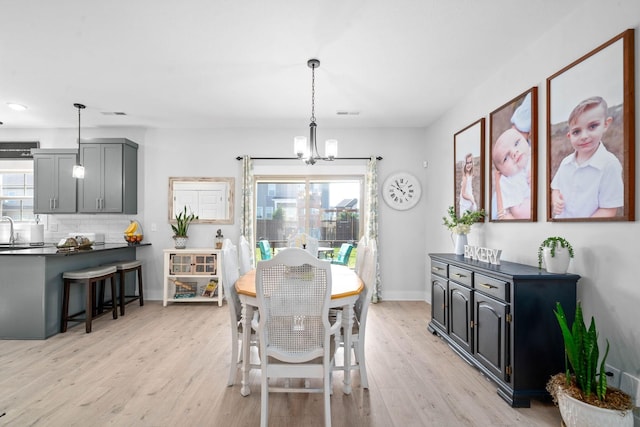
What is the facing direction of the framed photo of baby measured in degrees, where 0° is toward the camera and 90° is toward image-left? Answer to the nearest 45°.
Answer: approximately 45°

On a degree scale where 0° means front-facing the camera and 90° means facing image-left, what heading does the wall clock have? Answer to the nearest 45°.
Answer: approximately 0°

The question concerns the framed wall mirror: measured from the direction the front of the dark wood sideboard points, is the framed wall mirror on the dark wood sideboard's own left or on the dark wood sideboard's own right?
on the dark wood sideboard's own right

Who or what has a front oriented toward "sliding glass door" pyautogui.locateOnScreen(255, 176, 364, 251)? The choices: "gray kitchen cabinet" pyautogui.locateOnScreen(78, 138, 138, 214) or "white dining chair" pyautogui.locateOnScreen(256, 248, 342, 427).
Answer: the white dining chair

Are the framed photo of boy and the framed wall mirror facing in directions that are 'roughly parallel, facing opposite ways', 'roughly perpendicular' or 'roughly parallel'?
roughly perpendicular

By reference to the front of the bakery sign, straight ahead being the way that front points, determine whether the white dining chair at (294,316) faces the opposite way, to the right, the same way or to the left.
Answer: to the right

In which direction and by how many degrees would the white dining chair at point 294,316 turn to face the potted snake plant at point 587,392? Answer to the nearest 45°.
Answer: approximately 90° to its right

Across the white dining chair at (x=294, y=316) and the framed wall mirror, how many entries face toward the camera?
1

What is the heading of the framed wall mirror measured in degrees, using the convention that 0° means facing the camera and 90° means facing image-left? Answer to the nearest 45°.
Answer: approximately 0°

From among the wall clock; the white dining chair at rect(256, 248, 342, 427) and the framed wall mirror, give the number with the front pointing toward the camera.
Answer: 2

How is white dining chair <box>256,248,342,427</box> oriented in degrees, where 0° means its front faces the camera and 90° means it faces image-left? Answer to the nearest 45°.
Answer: approximately 180°

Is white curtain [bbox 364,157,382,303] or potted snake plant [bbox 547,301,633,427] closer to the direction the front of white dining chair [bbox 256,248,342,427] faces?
the white curtain

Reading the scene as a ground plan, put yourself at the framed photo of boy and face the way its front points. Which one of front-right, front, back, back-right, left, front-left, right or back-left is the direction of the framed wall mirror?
front-right

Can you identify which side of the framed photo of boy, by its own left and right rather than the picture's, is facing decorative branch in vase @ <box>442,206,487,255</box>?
right
